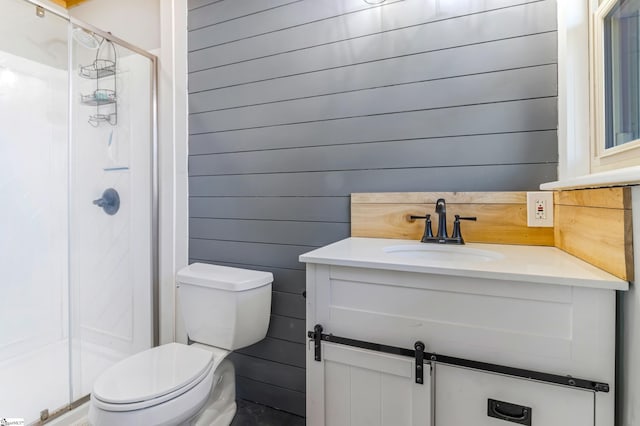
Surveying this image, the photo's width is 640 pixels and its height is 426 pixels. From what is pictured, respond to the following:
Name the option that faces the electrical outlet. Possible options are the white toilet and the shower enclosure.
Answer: the shower enclosure

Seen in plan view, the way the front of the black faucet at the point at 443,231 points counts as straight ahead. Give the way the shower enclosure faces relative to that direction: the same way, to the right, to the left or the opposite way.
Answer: to the left

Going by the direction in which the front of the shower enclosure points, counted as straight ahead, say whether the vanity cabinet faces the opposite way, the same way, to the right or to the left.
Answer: to the right

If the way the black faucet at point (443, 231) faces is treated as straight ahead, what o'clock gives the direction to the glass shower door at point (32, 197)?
The glass shower door is roughly at 3 o'clock from the black faucet.

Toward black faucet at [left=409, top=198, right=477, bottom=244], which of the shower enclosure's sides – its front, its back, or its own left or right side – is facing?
front

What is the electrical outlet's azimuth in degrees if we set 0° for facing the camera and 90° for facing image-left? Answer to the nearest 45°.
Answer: approximately 0°

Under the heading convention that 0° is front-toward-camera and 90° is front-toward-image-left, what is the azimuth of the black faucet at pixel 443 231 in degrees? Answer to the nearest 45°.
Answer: approximately 0°

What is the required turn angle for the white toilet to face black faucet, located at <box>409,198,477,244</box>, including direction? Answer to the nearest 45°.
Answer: approximately 90° to its left

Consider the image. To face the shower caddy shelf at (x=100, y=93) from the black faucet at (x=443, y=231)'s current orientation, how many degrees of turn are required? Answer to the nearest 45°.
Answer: approximately 90° to its right

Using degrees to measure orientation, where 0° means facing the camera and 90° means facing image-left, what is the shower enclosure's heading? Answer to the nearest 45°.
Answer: approximately 315°

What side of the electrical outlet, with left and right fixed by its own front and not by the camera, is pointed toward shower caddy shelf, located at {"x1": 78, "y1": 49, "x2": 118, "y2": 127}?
right
